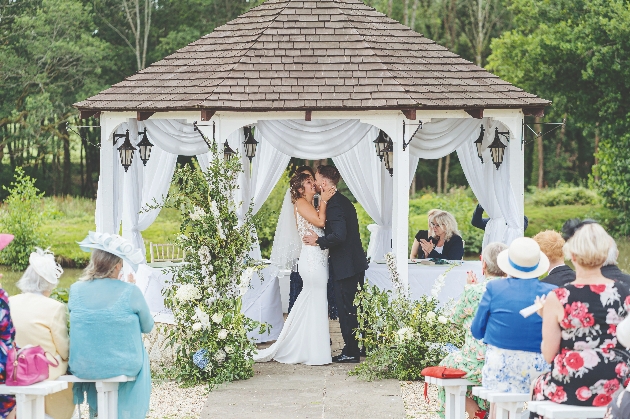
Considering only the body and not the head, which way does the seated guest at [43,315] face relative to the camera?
away from the camera

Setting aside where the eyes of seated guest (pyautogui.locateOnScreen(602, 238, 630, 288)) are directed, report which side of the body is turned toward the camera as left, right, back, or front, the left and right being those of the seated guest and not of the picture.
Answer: back

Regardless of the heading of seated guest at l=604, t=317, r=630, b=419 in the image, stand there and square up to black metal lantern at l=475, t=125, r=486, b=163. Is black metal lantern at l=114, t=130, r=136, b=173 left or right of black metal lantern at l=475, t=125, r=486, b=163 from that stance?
left

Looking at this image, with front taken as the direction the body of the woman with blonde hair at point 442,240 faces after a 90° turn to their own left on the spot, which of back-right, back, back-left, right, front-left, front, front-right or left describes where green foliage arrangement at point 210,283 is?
right

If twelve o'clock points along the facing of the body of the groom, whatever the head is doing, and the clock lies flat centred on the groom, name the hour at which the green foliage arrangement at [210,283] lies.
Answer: The green foliage arrangement is roughly at 11 o'clock from the groom.

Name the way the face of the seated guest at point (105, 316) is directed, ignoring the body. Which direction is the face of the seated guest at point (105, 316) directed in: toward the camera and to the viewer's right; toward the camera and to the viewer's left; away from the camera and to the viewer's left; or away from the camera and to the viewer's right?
away from the camera and to the viewer's right

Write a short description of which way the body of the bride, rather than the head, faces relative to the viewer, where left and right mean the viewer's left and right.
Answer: facing to the right of the viewer

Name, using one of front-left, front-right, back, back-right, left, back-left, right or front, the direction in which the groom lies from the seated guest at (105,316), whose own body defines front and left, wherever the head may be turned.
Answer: front

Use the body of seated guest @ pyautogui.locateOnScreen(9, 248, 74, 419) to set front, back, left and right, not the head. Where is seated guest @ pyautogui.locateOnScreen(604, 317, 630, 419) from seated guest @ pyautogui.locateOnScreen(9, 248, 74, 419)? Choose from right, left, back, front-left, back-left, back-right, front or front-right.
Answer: back-right

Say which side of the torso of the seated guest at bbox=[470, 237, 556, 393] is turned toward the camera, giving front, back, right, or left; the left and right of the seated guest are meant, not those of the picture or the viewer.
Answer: back

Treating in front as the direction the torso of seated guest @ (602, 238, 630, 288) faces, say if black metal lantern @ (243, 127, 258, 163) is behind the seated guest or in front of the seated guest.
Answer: in front

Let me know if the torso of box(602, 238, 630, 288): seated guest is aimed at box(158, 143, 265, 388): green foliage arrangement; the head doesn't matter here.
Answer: no

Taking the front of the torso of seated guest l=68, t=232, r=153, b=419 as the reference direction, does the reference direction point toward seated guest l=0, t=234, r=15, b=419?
no

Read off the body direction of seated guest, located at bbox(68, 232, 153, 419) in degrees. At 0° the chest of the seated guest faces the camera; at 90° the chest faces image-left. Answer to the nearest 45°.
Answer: approximately 225°

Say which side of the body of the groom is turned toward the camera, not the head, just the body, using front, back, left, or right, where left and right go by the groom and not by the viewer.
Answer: left

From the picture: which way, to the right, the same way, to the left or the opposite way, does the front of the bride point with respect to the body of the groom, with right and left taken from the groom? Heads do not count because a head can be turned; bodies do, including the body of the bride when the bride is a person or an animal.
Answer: the opposite way

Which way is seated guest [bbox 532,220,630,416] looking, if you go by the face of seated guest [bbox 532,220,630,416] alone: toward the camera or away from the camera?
away from the camera

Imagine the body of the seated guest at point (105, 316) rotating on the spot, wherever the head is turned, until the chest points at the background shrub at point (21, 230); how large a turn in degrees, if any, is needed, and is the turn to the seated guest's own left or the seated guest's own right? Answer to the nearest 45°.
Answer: approximately 45° to the seated guest's own left
